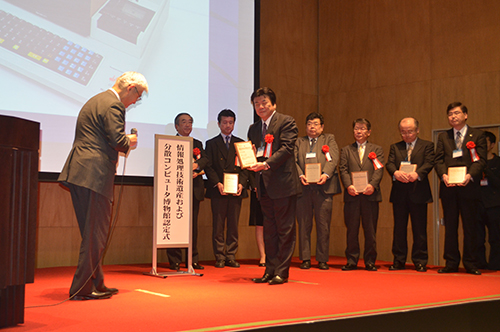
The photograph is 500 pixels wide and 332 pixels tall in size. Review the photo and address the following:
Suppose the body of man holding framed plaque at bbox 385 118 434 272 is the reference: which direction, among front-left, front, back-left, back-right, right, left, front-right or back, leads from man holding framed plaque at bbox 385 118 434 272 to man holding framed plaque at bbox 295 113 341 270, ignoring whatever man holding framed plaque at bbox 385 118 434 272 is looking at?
right

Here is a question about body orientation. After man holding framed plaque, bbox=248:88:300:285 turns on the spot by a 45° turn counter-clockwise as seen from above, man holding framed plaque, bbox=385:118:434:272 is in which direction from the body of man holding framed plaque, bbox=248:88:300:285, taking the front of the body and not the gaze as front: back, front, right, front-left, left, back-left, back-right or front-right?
back-left

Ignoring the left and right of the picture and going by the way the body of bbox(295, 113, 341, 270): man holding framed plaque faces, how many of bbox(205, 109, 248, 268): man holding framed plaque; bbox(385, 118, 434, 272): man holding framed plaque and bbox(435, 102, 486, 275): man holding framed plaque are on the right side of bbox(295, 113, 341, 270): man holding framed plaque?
1

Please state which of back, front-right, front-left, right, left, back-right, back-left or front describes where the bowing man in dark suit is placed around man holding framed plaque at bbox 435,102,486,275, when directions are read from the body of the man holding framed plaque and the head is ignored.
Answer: front-right

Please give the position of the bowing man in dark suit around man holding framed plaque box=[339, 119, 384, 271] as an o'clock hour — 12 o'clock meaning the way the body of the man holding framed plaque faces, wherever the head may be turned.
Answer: The bowing man in dark suit is roughly at 1 o'clock from the man holding framed plaque.

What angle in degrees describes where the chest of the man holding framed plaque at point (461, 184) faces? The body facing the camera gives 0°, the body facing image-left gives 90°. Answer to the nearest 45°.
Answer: approximately 0°

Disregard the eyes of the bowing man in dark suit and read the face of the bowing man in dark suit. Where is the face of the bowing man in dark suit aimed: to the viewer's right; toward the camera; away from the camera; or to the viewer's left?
to the viewer's right

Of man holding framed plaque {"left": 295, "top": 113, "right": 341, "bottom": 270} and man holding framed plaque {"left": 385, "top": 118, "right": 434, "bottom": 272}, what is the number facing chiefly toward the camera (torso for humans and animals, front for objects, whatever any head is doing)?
2

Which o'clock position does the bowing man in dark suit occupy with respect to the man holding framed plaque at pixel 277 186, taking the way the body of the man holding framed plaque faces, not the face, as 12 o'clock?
The bowing man in dark suit is roughly at 12 o'clock from the man holding framed plaque.
